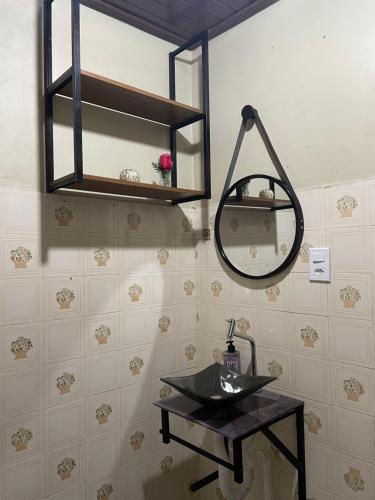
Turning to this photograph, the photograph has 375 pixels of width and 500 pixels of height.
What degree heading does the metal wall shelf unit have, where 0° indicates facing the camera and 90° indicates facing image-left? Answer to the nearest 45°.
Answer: approximately 315°

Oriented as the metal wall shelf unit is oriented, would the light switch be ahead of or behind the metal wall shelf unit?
ahead
